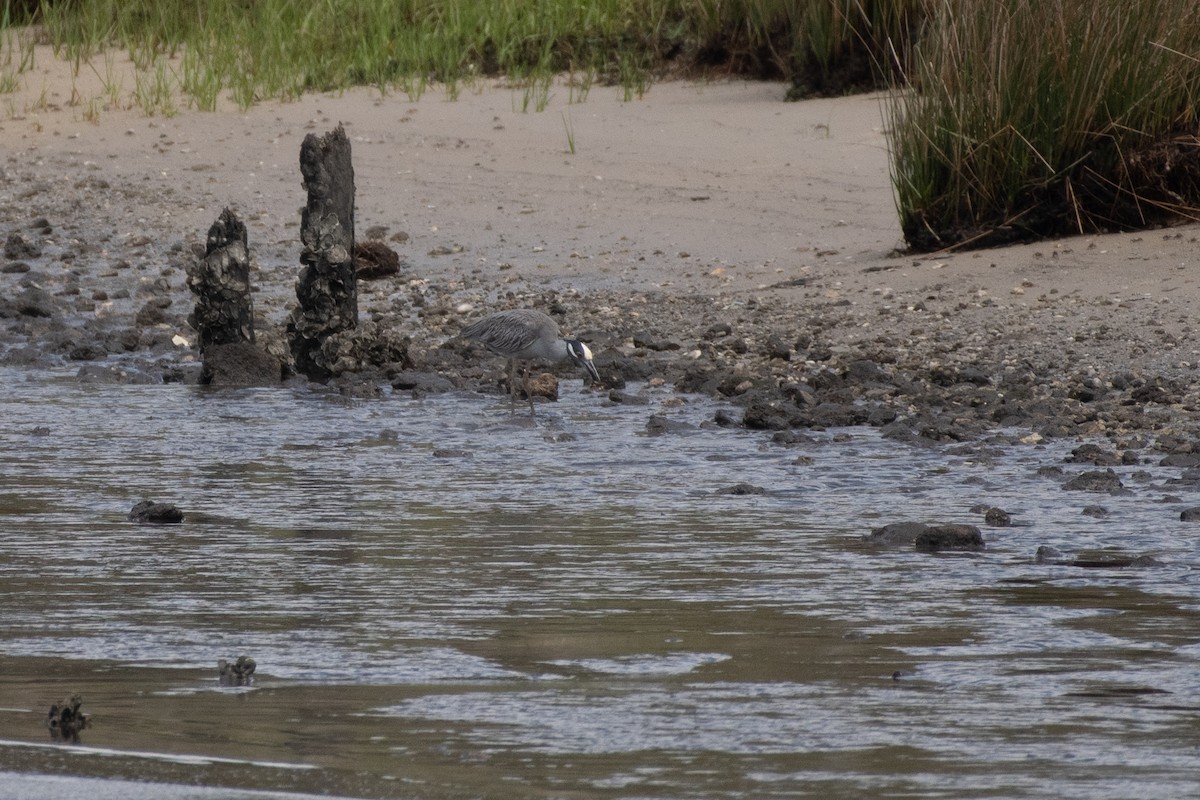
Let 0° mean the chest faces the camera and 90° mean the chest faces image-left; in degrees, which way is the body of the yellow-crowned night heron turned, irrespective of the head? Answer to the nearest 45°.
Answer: approximately 270°

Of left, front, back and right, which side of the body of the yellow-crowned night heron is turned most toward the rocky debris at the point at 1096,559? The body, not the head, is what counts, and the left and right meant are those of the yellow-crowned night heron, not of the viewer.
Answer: right

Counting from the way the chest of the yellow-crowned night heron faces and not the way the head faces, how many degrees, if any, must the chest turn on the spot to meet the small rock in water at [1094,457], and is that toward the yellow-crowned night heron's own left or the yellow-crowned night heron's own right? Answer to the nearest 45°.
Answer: approximately 45° to the yellow-crowned night heron's own right

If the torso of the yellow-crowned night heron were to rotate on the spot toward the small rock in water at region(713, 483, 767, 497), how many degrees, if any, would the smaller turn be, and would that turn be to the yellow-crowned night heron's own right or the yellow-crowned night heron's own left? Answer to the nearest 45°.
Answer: approximately 90° to the yellow-crowned night heron's own right

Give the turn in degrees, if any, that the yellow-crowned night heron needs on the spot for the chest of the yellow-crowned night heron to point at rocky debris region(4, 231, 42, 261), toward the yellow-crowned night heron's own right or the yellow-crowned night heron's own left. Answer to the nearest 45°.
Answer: approximately 135° to the yellow-crowned night heron's own left

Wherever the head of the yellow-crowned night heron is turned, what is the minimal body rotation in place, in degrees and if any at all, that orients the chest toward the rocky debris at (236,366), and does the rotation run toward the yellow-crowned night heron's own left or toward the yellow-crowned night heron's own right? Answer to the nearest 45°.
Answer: approximately 135° to the yellow-crowned night heron's own left

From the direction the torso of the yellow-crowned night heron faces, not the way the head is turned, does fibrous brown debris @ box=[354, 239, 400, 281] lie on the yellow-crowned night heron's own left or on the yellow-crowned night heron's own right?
on the yellow-crowned night heron's own left

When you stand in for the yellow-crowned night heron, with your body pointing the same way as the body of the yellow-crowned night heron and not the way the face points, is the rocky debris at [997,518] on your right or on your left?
on your right

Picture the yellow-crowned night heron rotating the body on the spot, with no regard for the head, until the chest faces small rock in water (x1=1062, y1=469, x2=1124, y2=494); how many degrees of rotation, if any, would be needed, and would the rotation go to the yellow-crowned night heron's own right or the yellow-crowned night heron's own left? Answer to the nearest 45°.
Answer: approximately 45° to the yellow-crowned night heron's own right

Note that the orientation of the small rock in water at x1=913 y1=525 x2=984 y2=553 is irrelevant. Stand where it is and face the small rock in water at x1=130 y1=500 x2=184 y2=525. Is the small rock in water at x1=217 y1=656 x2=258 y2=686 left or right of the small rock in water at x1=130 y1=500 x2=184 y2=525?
left
